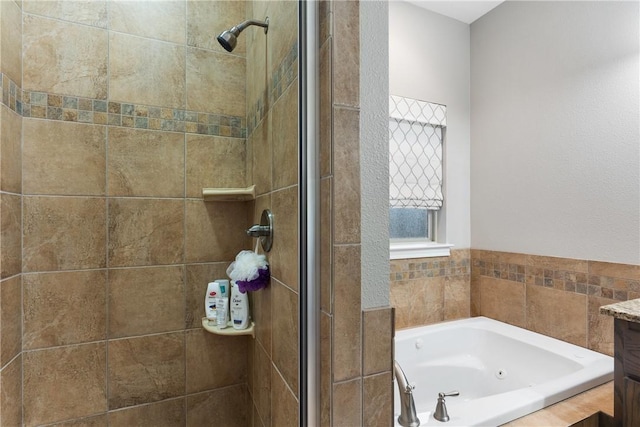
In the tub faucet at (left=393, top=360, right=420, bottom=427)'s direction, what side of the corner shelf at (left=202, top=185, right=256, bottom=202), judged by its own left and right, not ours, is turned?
left

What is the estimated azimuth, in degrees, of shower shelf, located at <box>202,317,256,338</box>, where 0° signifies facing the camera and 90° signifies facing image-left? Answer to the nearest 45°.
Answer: approximately 45°

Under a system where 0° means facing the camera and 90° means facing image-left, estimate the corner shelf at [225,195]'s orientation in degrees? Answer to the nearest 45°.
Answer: approximately 45°

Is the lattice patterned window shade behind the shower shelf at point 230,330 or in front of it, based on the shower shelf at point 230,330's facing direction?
behind

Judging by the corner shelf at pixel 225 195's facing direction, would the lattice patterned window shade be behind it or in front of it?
behind
